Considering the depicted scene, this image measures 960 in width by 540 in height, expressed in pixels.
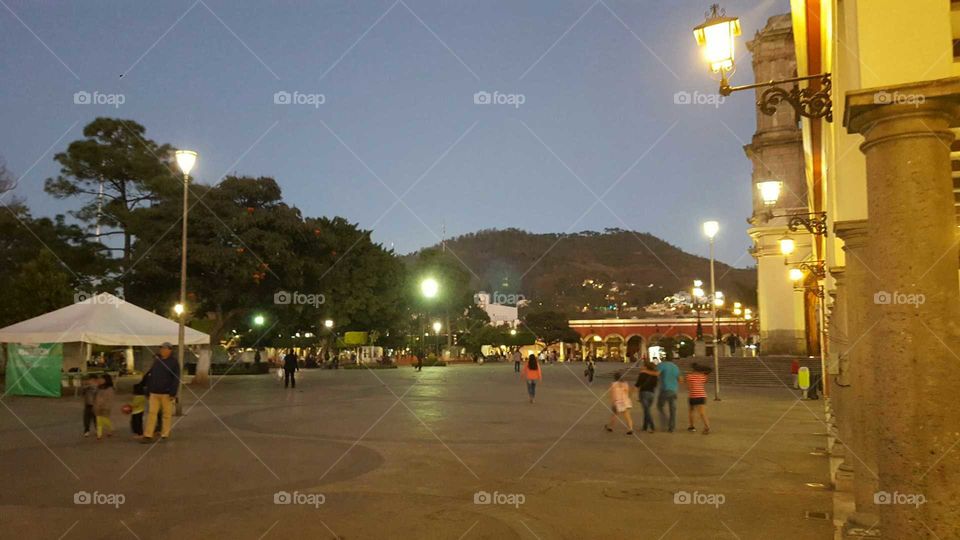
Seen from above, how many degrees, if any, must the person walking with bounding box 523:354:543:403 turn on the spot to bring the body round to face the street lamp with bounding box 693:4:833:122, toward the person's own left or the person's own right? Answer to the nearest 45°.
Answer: approximately 180°

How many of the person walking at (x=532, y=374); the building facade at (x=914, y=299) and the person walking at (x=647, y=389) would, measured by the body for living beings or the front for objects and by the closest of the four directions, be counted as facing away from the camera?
2

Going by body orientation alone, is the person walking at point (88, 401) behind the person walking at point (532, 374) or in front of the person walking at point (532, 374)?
behind

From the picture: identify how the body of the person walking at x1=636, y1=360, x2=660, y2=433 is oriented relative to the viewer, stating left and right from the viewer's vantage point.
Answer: facing away from the viewer

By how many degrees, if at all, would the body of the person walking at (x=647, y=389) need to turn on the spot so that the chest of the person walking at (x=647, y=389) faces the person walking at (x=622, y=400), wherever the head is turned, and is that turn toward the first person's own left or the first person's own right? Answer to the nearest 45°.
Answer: approximately 135° to the first person's own left

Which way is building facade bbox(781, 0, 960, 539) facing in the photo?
to the viewer's left

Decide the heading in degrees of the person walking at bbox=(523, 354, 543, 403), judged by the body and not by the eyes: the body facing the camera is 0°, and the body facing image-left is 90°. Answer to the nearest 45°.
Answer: approximately 180°

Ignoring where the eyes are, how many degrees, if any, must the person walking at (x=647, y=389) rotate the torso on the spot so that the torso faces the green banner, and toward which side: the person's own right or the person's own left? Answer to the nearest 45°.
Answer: approximately 90° to the person's own left
